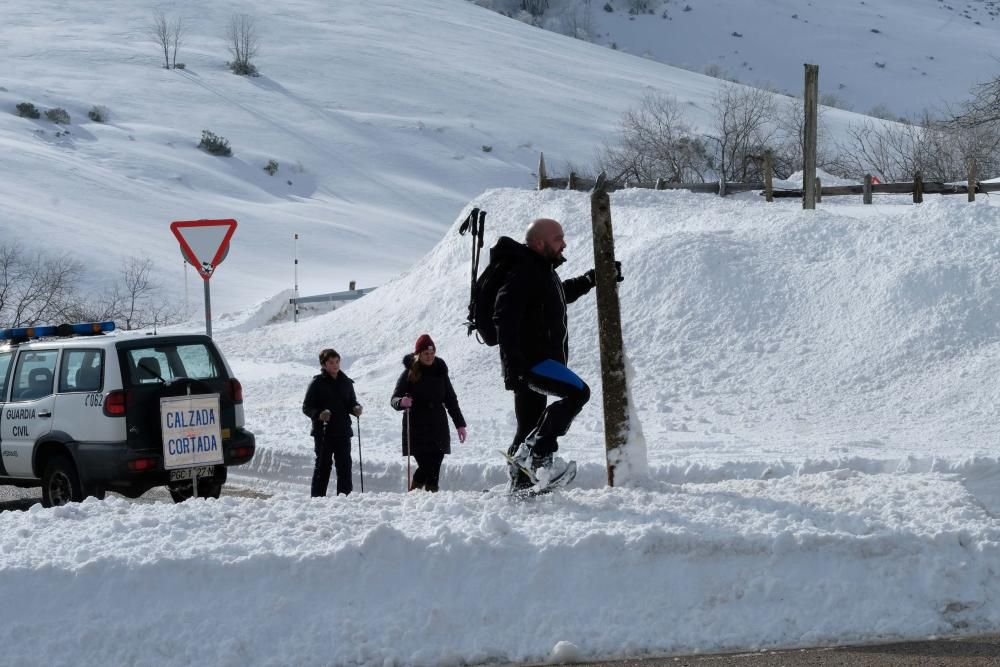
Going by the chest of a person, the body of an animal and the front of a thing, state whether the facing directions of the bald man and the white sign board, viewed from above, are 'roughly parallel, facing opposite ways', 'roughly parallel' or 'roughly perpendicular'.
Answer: roughly perpendicular

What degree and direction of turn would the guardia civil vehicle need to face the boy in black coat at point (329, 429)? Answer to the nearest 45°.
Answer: approximately 135° to its right

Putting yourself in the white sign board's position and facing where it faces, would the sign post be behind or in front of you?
behind

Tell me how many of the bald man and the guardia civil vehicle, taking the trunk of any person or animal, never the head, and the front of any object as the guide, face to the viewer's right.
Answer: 1

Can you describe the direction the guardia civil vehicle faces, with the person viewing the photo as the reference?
facing away from the viewer and to the left of the viewer

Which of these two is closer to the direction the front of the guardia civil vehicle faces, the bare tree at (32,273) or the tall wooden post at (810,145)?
the bare tree

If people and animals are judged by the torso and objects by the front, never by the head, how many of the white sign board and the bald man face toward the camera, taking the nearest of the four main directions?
1

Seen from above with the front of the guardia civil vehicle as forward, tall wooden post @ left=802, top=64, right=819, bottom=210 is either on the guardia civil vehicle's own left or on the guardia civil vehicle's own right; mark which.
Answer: on the guardia civil vehicle's own right

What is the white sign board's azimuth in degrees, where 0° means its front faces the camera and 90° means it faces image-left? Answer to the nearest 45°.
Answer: approximately 0°

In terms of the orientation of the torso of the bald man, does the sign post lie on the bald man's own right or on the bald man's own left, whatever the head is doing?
on the bald man's own left

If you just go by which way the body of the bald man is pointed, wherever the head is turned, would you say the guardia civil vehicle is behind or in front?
behind

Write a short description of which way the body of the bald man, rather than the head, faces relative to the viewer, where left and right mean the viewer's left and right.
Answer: facing to the right of the viewer

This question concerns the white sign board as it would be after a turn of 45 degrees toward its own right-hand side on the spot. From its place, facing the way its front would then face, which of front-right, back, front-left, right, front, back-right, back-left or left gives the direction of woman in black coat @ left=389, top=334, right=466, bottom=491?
back-left
